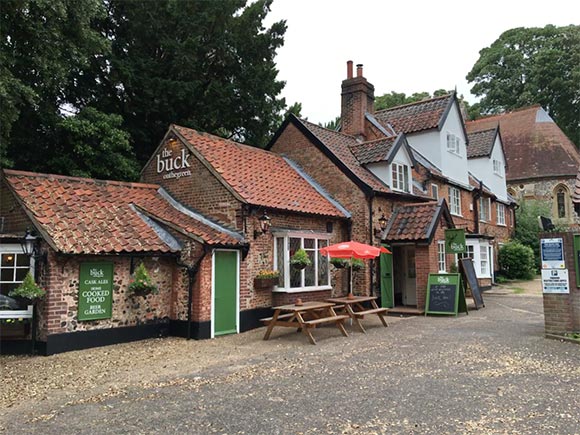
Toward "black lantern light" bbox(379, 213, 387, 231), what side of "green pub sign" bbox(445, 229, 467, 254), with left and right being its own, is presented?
right

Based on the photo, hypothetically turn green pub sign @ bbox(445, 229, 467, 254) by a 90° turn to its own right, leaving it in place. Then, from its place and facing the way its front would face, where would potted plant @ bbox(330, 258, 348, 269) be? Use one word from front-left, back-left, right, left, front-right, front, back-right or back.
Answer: front-left

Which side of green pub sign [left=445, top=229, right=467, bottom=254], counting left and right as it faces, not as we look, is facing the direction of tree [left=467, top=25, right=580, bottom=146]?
back

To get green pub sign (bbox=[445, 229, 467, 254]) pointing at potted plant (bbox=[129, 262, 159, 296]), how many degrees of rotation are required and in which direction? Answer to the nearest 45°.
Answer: approximately 45° to its right

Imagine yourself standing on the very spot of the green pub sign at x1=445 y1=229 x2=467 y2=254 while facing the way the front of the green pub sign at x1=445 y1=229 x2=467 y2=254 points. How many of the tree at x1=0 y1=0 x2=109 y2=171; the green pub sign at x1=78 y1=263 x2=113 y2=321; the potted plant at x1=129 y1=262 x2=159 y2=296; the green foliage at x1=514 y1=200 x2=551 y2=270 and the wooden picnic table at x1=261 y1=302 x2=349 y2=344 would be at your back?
1

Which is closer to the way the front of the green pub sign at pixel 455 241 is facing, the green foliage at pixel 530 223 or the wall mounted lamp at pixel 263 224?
the wall mounted lamp

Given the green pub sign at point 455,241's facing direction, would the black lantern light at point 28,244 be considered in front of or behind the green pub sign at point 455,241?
in front

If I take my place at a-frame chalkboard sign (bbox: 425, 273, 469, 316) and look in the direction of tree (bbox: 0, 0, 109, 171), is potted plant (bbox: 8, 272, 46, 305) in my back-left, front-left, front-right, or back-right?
front-left

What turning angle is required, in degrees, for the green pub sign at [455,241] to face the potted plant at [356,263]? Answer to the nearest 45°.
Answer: approximately 45° to its right

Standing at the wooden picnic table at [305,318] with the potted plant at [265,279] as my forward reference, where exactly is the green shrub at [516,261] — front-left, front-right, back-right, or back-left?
front-right

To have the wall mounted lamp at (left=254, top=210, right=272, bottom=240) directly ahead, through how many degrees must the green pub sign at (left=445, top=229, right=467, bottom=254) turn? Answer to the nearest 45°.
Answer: approximately 45° to its right

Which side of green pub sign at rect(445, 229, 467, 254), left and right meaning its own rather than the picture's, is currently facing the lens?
front

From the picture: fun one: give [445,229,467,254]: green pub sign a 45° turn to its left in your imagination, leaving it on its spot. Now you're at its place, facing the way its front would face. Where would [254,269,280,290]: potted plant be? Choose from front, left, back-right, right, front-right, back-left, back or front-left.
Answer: right

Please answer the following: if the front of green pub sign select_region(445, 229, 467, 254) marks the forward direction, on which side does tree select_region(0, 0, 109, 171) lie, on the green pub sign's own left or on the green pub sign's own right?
on the green pub sign's own right

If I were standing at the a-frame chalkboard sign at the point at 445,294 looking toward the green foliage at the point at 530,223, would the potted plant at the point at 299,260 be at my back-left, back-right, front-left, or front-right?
back-left

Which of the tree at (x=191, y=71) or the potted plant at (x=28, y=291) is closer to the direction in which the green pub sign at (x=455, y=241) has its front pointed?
the potted plant
